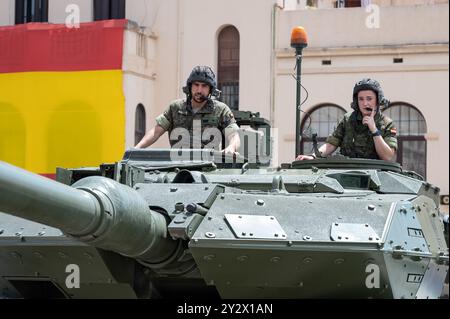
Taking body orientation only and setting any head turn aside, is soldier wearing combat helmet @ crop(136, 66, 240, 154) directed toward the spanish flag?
no

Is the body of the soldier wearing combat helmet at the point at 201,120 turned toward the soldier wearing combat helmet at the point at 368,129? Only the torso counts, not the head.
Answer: no

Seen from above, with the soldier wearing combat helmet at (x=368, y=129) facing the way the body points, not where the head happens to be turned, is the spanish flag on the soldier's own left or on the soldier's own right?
on the soldier's own right

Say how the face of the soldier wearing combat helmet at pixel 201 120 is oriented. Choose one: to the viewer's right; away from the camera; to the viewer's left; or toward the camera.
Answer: toward the camera

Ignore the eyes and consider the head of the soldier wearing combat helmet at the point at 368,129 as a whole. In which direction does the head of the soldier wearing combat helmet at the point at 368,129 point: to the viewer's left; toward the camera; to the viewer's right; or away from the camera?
toward the camera

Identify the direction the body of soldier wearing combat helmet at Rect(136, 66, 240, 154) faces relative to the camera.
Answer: toward the camera

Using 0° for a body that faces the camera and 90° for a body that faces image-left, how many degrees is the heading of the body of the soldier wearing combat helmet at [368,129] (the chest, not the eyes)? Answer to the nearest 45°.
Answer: approximately 45°

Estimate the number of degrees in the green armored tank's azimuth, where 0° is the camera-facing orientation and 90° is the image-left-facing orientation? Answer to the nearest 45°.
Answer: approximately 45°
